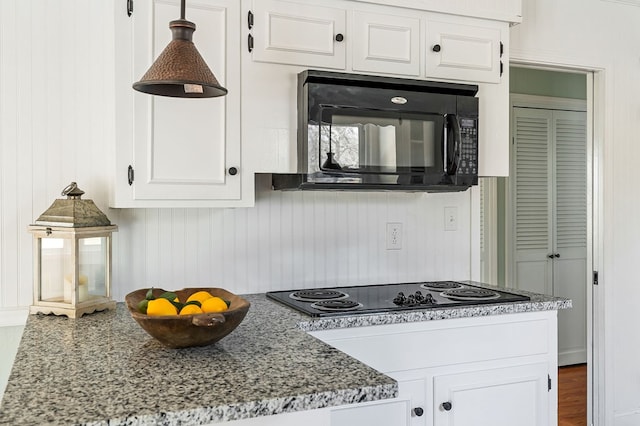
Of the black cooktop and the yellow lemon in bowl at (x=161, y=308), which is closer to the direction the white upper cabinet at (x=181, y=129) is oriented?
the yellow lemon in bowl

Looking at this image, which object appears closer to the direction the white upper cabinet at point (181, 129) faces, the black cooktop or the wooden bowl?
the wooden bowl

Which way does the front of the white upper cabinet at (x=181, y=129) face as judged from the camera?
facing the viewer

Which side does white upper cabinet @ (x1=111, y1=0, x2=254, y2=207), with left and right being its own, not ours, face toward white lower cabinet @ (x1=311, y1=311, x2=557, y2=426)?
left

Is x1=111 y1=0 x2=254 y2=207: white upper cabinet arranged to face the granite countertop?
yes

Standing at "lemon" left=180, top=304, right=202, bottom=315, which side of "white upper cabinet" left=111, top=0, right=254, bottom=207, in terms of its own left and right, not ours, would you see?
front

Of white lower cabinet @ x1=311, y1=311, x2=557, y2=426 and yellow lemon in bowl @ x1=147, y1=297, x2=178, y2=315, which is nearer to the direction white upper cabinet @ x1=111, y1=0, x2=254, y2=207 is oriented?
the yellow lemon in bowl

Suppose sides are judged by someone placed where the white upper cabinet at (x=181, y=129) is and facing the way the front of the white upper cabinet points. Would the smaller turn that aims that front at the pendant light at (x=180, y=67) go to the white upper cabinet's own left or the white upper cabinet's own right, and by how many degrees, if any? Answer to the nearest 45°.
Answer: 0° — it already faces it

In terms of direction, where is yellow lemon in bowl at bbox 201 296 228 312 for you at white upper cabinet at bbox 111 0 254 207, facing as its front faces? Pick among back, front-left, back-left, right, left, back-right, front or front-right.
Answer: front

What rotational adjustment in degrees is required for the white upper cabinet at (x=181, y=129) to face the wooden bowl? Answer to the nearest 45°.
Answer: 0° — it already faces it

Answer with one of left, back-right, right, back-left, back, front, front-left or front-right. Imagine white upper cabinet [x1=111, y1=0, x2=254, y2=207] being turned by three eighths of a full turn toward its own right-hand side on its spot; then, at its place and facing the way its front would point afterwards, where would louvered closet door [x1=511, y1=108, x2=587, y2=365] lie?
right

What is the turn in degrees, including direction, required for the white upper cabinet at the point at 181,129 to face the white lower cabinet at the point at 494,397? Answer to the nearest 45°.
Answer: approximately 90° to its left
